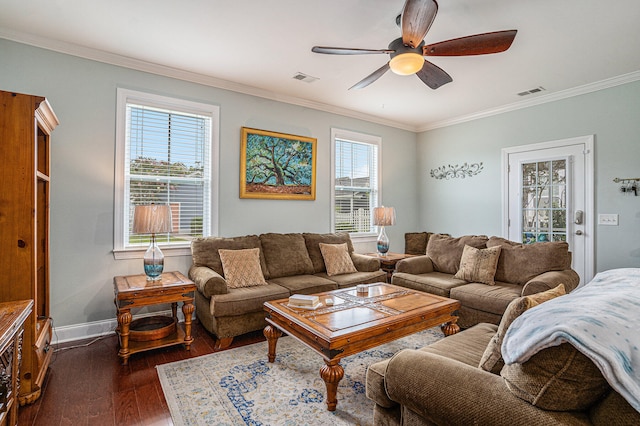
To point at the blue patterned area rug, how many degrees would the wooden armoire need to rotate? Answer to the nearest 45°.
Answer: approximately 45° to its right

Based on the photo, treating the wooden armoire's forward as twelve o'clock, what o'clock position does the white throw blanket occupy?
The white throw blanket is roughly at 2 o'clock from the wooden armoire.

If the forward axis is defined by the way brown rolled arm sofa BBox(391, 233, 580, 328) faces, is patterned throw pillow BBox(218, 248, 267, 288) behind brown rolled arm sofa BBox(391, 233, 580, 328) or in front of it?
in front

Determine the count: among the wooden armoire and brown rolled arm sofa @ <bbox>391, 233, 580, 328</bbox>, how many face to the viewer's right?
1

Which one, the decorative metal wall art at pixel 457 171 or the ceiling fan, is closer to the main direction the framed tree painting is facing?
the ceiling fan

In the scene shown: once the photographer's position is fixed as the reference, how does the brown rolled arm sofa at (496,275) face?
facing the viewer and to the left of the viewer

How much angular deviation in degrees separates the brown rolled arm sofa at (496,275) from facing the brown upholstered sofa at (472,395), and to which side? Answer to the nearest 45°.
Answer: approximately 45° to its left

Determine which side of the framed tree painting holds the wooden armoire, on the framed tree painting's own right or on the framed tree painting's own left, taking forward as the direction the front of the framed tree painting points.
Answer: on the framed tree painting's own right

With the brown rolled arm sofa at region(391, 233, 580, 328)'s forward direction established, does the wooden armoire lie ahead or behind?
ahead

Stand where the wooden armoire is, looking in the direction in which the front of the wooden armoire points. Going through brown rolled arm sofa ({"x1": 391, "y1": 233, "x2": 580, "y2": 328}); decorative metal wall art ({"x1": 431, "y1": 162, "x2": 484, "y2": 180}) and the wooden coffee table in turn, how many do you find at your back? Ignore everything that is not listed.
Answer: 0

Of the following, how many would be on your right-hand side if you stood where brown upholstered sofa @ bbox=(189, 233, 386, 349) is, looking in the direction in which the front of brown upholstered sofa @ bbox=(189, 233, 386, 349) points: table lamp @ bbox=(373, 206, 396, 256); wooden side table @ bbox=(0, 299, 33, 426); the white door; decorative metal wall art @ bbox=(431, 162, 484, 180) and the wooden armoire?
2

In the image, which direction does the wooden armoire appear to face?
to the viewer's right

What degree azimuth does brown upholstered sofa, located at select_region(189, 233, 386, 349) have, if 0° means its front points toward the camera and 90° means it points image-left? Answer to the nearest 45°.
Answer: approximately 315°

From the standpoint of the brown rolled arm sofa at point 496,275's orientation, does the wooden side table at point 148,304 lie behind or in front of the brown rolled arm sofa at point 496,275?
in front
